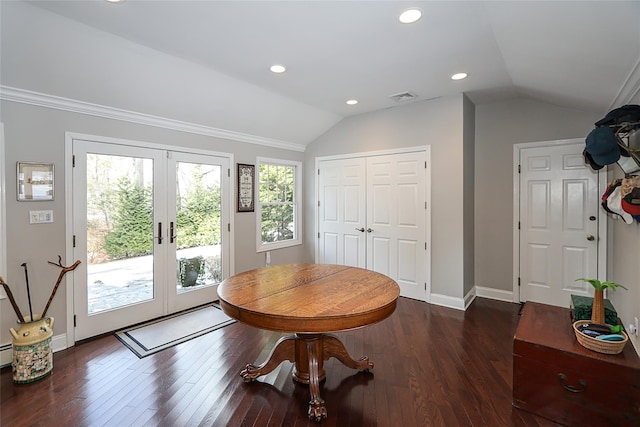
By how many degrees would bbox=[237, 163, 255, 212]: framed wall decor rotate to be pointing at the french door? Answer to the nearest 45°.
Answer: approximately 90° to its right

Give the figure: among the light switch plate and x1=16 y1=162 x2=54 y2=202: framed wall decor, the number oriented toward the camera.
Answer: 2

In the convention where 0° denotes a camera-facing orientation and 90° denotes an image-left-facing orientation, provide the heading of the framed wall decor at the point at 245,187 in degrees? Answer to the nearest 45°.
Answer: approximately 315°

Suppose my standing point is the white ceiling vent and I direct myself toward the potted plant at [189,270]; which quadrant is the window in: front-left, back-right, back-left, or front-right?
front-right

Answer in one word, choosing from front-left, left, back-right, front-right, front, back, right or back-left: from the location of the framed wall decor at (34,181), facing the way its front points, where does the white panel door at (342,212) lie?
left

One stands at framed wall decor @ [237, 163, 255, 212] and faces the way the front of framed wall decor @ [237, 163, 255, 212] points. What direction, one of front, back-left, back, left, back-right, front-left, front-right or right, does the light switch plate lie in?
right

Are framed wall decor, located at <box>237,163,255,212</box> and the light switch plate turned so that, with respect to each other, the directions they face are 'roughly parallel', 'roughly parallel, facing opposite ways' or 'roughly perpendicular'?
roughly parallel

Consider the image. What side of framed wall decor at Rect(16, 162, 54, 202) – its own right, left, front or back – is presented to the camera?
front

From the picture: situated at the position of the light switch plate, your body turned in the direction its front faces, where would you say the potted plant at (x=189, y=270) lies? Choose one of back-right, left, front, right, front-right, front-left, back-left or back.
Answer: left

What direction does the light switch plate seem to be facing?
toward the camera

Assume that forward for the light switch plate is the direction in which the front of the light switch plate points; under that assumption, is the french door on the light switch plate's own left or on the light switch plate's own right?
on the light switch plate's own left

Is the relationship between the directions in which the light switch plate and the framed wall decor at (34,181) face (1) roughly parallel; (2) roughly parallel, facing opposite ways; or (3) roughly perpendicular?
roughly parallel

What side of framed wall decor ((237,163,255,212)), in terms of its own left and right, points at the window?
left

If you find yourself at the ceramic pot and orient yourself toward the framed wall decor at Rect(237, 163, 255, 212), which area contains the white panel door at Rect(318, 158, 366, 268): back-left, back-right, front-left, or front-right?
front-right

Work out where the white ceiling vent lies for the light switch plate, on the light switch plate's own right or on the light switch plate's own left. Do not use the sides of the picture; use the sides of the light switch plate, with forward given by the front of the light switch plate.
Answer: on the light switch plate's own left

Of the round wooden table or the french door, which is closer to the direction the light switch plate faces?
the round wooden table
